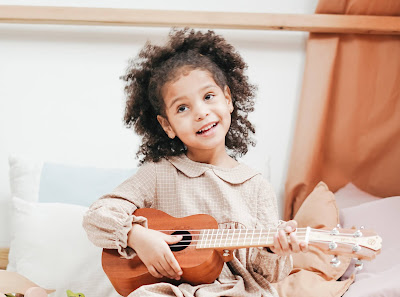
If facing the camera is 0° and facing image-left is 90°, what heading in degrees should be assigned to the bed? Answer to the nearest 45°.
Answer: approximately 0°

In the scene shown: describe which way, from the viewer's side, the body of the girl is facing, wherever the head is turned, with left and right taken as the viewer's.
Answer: facing the viewer

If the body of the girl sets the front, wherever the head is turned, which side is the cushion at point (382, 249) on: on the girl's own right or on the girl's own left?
on the girl's own left

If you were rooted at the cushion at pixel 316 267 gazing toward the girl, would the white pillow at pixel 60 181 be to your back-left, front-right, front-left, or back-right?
front-right

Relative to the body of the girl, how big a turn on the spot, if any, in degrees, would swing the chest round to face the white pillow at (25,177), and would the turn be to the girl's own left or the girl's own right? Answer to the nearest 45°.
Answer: approximately 135° to the girl's own right

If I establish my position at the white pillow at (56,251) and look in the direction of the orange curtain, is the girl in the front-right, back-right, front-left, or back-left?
front-right
